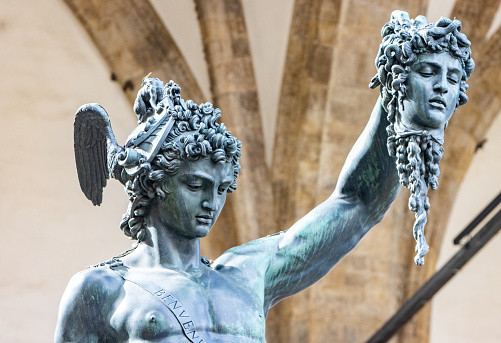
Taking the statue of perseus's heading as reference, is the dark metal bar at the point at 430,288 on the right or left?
on its left

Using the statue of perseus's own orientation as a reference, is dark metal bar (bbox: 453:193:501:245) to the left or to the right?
on its left
